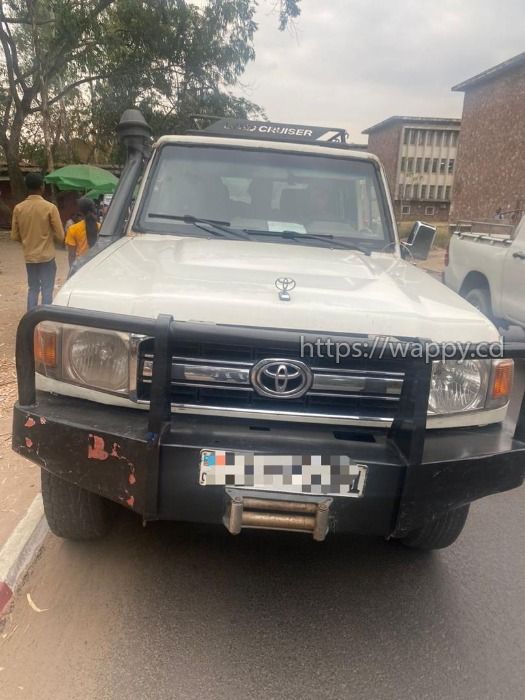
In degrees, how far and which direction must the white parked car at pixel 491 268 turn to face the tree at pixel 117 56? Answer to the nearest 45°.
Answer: approximately 180°

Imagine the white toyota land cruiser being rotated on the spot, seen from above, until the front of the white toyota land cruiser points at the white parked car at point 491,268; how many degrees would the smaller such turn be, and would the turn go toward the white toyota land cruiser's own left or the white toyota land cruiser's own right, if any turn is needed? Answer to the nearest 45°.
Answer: approximately 135° to the white toyota land cruiser's own left

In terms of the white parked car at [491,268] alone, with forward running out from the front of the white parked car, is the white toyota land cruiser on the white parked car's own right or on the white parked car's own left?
on the white parked car's own right

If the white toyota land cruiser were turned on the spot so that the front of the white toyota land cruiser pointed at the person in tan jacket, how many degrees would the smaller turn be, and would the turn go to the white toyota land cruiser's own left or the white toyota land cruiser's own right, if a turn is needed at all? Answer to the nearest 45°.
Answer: approximately 135° to the white toyota land cruiser's own right

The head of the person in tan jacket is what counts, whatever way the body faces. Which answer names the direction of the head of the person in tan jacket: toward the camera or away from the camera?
away from the camera

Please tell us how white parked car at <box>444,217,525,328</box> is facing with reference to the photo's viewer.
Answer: facing the viewer and to the right of the viewer

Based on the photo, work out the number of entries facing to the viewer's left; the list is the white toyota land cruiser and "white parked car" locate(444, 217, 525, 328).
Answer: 0

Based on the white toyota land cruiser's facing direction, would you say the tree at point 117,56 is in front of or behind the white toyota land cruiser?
behind
